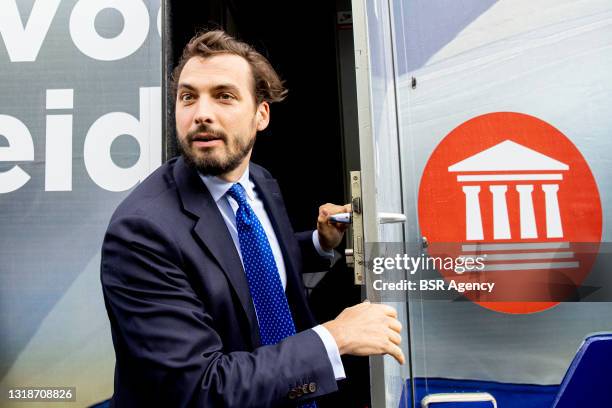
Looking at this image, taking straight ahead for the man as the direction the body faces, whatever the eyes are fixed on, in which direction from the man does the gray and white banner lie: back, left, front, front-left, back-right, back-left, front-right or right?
back

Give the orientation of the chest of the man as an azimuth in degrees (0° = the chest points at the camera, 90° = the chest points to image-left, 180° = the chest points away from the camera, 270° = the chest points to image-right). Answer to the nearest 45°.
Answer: approximately 315°

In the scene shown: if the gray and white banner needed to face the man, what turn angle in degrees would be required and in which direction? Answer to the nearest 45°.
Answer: approximately 45° to its left

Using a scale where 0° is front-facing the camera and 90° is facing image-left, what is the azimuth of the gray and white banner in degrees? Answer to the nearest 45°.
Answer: approximately 0°
